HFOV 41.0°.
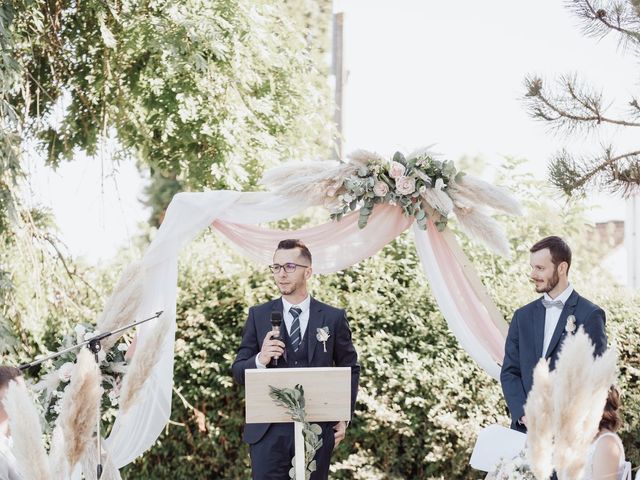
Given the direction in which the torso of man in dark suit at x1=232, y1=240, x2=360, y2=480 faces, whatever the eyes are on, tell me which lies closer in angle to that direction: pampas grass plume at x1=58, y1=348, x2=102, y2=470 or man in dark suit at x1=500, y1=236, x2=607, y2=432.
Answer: the pampas grass plume

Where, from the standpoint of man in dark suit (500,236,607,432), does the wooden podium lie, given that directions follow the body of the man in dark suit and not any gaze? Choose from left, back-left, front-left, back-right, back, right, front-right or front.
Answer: front

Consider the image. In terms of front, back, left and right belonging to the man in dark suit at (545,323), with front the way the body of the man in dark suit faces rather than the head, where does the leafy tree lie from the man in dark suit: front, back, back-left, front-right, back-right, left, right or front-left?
right

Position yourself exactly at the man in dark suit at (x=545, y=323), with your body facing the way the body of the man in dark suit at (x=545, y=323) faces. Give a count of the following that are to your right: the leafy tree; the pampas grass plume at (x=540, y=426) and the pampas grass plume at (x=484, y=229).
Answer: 2

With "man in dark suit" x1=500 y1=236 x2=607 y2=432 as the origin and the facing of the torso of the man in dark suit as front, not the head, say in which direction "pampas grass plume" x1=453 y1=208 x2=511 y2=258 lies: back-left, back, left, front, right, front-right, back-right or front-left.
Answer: right

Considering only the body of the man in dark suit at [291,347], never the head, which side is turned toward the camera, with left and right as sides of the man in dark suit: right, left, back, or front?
front
